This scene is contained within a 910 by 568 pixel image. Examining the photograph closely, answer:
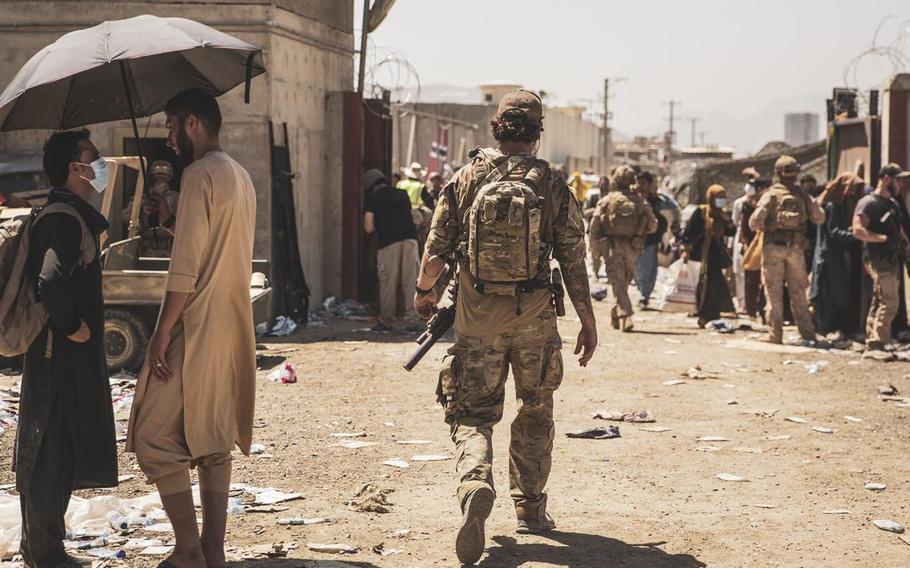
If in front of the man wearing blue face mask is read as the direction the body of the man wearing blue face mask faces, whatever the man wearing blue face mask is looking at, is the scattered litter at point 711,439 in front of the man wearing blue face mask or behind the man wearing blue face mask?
in front

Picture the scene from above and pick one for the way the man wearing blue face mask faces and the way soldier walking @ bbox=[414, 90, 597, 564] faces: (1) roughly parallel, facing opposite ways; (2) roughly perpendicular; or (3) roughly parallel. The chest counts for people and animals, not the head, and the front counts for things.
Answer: roughly perpendicular

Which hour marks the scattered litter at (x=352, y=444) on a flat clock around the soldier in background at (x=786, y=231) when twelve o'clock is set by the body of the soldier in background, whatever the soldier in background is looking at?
The scattered litter is roughly at 7 o'clock from the soldier in background.

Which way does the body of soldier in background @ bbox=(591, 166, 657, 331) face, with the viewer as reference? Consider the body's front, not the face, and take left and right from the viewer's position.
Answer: facing away from the viewer

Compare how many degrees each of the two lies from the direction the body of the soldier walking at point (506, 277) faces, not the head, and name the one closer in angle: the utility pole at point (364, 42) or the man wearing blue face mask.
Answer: the utility pole

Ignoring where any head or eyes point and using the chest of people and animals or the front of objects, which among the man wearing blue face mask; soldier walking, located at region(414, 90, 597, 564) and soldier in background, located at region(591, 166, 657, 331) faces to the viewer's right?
the man wearing blue face mask

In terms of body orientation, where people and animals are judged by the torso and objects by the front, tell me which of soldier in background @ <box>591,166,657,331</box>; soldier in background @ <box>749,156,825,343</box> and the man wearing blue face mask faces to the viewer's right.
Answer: the man wearing blue face mask

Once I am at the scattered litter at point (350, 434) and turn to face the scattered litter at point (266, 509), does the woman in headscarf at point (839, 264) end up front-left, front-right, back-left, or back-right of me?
back-left

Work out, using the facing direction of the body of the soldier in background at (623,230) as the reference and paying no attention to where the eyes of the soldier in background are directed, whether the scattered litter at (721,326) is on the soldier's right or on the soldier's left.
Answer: on the soldier's right

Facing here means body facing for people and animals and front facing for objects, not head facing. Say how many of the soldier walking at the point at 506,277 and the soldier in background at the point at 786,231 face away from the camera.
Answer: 2

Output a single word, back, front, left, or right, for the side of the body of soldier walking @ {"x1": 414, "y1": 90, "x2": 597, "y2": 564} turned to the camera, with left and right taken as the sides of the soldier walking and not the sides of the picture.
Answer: back

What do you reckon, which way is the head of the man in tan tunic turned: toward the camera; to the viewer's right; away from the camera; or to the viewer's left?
to the viewer's left

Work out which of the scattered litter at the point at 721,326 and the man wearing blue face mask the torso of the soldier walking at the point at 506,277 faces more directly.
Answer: the scattered litter

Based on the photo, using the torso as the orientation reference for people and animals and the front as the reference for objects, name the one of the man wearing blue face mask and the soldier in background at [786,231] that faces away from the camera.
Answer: the soldier in background

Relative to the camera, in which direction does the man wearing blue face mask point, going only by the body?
to the viewer's right

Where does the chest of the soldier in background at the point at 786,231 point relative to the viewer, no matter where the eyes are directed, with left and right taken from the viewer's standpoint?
facing away from the viewer

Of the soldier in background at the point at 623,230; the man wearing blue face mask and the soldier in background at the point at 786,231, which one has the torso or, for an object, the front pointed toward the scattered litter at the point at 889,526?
the man wearing blue face mask
